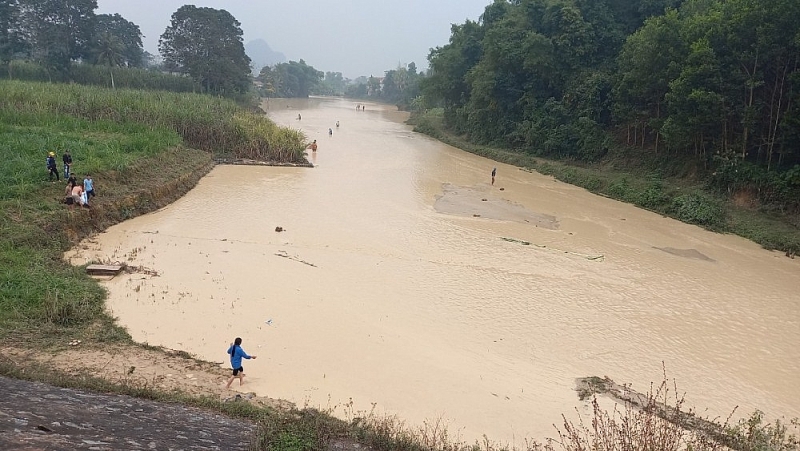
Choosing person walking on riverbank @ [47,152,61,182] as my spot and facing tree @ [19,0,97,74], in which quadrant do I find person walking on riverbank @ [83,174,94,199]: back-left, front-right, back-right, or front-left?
back-right

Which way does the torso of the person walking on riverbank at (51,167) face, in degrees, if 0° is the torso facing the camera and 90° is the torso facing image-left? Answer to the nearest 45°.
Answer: approximately 270°

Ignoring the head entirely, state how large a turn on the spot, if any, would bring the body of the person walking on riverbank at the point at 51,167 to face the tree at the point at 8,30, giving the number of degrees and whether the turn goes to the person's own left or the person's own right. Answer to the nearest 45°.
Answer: approximately 90° to the person's own left

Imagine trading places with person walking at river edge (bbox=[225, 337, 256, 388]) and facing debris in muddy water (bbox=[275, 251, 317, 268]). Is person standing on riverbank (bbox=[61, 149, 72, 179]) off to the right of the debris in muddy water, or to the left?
left

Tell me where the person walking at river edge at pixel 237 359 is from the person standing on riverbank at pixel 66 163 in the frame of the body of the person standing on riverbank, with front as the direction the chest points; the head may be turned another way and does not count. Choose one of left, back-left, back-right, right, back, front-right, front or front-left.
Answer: front

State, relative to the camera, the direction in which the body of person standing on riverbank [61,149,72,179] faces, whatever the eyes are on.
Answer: to the viewer's right
